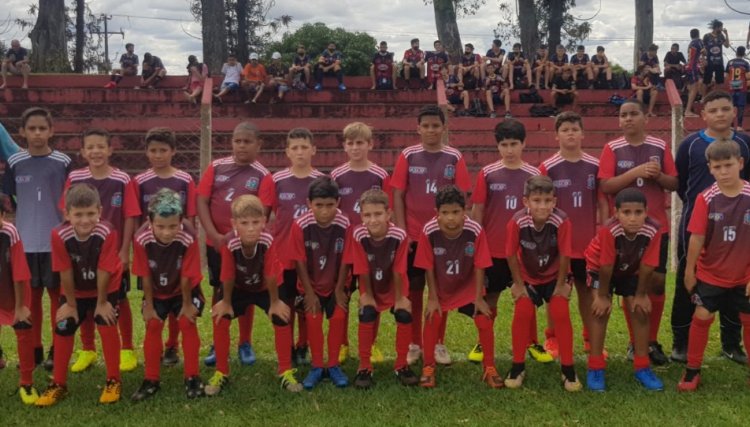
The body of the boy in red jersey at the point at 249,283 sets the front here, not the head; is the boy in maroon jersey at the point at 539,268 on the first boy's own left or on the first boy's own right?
on the first boy's own left

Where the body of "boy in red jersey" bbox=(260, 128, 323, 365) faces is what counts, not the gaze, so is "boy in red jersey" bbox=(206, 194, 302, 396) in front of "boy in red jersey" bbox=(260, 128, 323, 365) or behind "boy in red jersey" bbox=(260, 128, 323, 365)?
in front

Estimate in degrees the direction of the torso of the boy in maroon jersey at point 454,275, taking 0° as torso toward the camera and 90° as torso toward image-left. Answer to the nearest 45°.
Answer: approximately 0°

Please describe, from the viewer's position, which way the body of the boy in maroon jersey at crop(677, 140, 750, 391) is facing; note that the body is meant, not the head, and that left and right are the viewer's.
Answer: facing the viewer

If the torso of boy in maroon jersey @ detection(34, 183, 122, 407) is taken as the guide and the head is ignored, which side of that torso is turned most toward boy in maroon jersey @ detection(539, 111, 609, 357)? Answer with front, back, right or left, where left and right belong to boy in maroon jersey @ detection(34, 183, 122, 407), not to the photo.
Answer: left

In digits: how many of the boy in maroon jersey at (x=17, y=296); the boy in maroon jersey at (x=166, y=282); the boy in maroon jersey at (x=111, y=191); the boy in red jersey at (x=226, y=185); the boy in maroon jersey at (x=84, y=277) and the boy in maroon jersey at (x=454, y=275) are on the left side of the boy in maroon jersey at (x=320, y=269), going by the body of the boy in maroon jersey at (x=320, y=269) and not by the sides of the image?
1

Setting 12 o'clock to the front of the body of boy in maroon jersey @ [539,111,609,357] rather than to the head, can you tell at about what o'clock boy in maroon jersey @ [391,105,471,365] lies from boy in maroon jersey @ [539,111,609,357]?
boy in maroon jersey @ [391,105,471,365] is roughly at 3 o'clock from boy in maroon jersey @ [539,111,609,357].

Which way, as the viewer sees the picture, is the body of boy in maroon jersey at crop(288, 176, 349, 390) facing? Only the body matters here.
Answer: toward the camera

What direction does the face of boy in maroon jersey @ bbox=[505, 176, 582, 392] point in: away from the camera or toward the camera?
toward the camera

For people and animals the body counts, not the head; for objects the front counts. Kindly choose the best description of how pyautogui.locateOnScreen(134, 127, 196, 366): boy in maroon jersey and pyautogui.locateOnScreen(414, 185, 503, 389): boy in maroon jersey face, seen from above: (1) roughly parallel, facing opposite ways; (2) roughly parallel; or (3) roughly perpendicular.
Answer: roughly parallel

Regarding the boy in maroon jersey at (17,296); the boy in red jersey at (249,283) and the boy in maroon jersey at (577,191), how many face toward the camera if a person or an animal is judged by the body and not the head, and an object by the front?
3

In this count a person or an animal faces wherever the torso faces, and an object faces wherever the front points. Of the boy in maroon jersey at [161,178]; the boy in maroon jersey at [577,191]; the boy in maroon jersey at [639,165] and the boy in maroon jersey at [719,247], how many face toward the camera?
4

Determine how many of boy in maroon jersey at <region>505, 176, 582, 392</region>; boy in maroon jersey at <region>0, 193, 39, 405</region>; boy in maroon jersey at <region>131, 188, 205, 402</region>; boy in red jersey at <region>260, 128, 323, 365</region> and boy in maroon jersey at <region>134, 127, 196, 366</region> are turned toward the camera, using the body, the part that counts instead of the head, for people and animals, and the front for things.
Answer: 5

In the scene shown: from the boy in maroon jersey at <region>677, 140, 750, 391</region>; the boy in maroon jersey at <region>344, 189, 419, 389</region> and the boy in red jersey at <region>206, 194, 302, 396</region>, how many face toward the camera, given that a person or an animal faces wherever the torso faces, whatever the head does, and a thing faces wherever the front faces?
3

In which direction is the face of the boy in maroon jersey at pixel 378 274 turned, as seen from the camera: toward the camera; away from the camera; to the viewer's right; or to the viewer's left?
toward the camera

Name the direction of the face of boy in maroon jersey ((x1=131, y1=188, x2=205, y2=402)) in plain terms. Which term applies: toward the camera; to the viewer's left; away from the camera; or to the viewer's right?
toward the camera
